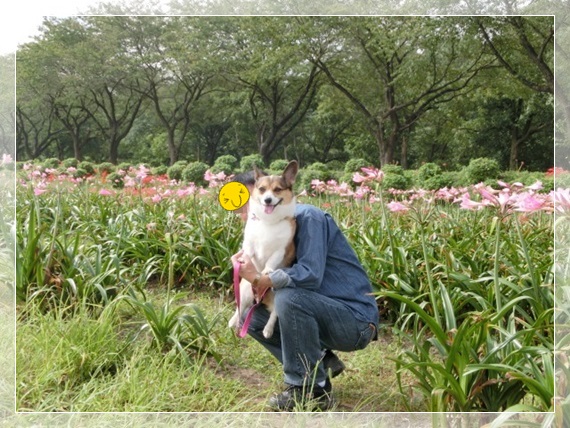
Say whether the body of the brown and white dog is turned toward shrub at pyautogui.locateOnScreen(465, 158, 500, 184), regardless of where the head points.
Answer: no

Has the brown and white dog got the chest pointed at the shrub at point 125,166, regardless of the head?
no

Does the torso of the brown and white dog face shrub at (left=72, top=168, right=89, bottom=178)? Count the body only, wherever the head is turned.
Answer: no

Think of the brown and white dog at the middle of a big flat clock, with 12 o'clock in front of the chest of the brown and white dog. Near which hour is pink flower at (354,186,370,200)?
The pink flower is roughly at 6 o'clock from the brown and white dog.

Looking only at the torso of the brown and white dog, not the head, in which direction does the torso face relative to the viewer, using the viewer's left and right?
facing the viewer and to the left of the viewer

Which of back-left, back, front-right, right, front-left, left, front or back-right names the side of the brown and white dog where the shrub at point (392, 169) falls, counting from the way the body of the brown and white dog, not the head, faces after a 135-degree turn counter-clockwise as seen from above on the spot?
front-left

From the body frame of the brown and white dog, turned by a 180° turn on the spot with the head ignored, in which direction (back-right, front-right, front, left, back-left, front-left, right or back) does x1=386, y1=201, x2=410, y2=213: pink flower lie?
front

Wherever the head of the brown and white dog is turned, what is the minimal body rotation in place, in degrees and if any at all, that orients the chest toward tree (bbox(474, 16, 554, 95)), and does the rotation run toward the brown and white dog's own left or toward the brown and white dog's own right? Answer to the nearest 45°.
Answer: approximately 135° to the brown and white dog's own left

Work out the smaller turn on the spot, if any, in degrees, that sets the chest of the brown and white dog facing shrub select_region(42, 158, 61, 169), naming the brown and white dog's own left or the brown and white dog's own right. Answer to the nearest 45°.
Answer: approximately 90° to the brown and white dog's own right

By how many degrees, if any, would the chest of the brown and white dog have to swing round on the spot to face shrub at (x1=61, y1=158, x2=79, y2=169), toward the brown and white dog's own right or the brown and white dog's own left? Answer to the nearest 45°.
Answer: approximately 90° to the brown and white dog's own right

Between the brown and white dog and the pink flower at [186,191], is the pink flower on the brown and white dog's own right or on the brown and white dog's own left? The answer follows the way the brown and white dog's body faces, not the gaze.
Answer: on the brown and white dog's own right

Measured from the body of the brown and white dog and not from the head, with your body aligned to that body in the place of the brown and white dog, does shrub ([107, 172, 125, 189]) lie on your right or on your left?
on your right
